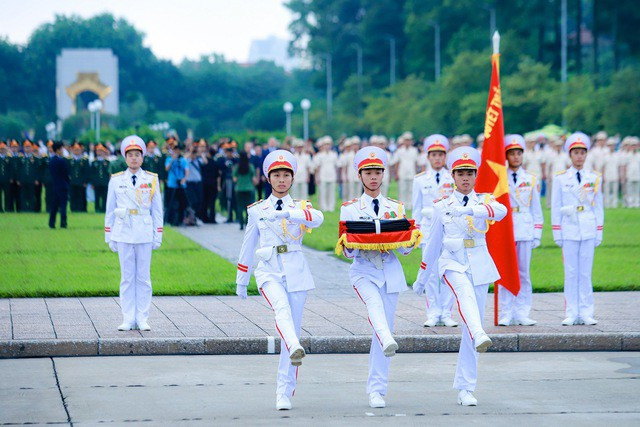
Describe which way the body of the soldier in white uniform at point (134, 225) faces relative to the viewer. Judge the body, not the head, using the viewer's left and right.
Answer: facing the viewer

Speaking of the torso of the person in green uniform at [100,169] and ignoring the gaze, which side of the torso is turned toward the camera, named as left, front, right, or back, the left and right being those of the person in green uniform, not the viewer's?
front

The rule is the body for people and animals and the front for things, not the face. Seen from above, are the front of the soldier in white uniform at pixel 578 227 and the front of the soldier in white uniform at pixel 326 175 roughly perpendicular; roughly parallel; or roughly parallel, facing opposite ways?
roughly parallel

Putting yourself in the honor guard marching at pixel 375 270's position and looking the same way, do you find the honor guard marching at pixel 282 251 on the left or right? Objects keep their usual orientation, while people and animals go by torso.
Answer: on their right

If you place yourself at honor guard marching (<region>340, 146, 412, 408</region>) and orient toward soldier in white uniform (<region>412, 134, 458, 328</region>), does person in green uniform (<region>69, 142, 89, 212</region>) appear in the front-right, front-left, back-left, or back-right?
front-left

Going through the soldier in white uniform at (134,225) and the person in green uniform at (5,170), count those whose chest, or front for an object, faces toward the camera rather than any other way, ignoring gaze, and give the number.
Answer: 2

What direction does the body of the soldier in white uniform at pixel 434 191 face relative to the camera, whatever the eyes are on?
toward the camera

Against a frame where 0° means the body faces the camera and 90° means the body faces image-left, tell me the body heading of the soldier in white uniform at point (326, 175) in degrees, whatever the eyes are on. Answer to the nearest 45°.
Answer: approximately 0°

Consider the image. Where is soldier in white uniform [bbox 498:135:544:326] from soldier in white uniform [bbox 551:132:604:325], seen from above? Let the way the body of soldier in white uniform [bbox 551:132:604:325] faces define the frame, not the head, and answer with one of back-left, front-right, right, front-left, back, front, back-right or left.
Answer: right

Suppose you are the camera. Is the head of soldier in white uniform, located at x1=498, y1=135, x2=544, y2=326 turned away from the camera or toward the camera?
toward the camera

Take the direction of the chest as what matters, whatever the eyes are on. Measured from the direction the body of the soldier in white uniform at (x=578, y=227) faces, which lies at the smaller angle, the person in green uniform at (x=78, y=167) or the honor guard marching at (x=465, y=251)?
the honor guard marching

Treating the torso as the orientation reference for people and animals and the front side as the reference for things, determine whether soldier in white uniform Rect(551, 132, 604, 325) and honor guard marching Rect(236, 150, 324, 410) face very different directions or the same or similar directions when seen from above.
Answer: same or similar directions
